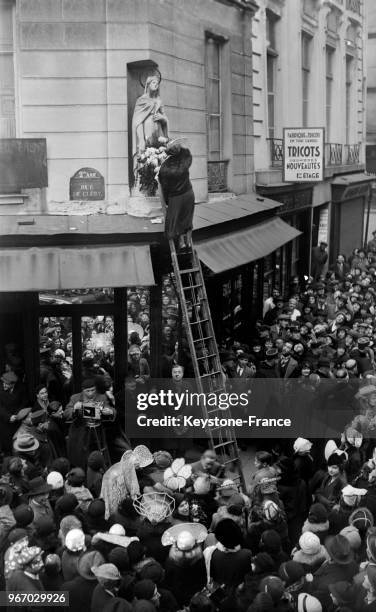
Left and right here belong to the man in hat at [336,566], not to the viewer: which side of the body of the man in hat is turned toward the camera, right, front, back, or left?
back

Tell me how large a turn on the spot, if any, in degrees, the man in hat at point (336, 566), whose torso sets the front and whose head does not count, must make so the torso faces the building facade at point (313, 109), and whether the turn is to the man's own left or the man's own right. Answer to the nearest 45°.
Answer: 0° — they already face it

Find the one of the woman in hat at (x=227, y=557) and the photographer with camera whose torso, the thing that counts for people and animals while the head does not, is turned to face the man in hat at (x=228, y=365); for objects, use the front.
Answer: the woman in hat

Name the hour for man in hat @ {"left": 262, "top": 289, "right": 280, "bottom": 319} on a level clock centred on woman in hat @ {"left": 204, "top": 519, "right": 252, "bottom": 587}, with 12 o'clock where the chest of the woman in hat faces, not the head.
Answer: The man in hat is roughly at 12 o'clock from the woman in hat.

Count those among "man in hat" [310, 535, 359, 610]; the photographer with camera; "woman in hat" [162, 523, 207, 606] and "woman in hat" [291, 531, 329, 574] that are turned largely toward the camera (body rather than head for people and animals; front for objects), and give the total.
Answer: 1

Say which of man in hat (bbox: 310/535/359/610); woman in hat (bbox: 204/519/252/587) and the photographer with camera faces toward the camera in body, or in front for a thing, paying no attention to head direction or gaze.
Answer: the photographer with camera

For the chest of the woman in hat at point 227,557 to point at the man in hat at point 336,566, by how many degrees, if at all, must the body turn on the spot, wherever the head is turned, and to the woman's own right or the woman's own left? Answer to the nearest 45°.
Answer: approximately 90° to the woman's own right

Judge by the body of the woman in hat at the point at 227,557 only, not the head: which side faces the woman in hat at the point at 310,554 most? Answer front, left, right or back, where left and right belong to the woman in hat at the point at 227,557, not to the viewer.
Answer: right

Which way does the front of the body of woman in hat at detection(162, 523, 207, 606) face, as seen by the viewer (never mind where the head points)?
away from the camera

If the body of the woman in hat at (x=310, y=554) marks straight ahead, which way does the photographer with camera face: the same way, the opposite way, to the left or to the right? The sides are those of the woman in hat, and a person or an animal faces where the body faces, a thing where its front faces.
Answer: the opposite way

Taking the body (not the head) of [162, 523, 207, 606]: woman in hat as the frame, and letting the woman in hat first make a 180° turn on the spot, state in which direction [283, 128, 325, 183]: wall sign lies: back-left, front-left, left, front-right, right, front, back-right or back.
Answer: back

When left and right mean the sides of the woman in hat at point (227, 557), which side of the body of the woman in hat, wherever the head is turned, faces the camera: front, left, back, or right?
back

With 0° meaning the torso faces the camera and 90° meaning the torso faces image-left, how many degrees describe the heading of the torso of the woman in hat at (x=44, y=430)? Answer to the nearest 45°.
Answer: approximately 315°

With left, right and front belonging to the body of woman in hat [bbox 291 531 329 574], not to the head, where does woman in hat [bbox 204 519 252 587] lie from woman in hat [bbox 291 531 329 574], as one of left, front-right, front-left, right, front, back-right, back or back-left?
left
